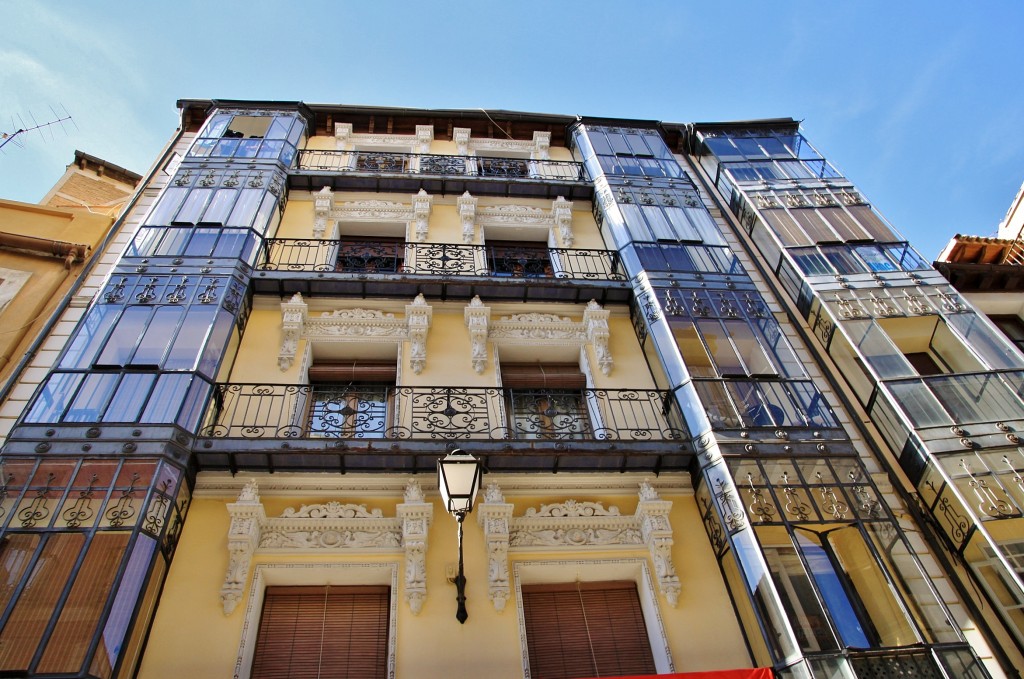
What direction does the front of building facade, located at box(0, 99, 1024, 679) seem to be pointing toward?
toward the camera
